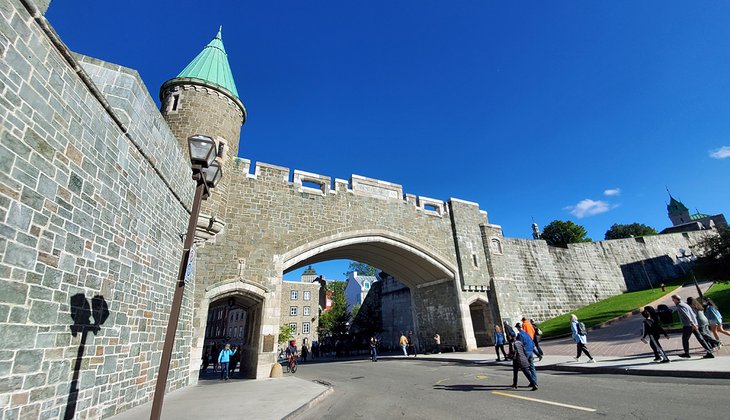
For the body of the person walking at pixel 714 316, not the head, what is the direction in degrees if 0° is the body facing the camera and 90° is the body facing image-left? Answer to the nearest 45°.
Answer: approximately 90°

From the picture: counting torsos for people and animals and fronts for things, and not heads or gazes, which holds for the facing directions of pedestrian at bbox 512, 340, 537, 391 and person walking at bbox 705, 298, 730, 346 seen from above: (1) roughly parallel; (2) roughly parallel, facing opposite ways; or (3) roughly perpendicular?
roughly parallel

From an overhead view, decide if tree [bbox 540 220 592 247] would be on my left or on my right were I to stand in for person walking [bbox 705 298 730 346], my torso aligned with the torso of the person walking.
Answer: on my right

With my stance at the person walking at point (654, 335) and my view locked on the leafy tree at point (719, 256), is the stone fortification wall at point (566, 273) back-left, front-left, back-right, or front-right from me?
front-left

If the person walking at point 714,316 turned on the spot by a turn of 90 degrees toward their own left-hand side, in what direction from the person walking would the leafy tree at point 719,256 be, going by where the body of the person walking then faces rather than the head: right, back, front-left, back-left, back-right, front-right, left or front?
back

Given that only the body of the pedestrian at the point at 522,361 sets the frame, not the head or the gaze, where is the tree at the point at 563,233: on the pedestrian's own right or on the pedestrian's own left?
on the pedestrian's own right
